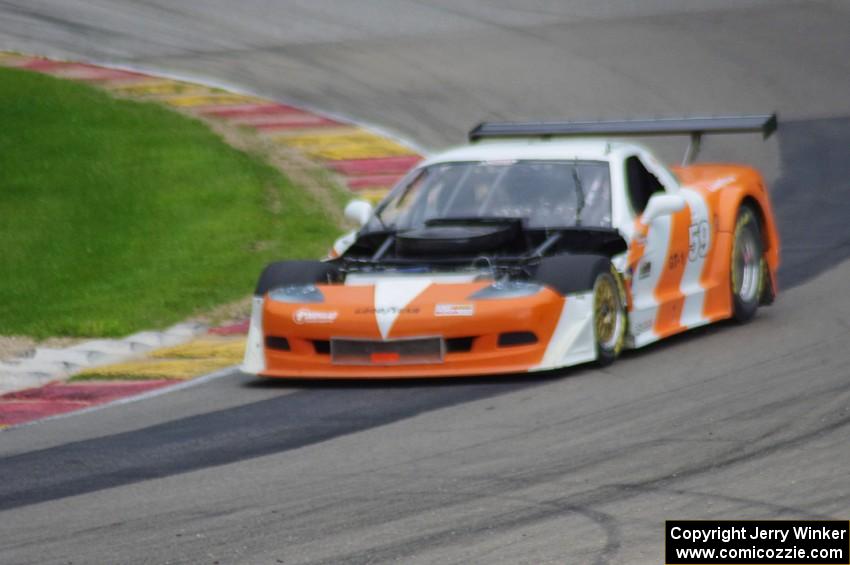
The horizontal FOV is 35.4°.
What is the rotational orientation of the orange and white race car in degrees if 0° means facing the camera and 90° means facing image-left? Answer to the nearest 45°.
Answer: approximately 45°
